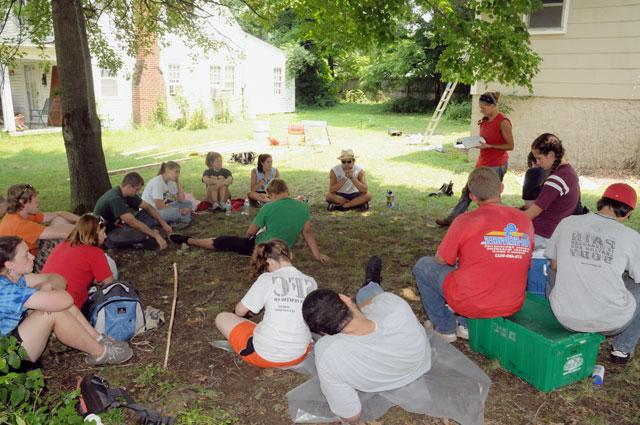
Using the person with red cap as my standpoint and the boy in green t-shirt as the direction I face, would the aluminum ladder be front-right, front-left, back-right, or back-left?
front-right

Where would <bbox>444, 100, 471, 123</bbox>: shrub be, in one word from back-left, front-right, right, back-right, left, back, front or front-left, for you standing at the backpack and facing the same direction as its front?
back-left

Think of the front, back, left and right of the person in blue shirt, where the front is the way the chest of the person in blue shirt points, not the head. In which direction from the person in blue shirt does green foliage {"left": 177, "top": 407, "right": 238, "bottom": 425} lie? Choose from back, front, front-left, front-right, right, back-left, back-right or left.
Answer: front-right

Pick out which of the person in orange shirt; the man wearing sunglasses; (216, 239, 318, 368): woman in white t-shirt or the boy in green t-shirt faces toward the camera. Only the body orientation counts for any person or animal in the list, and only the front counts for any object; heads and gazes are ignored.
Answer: the man wearing sunglasses

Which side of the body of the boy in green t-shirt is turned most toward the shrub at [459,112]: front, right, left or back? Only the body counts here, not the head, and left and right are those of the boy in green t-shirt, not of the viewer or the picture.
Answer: right

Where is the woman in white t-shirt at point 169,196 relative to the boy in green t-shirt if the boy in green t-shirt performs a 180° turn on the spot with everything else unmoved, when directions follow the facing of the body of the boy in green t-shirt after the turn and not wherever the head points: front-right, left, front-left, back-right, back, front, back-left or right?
back

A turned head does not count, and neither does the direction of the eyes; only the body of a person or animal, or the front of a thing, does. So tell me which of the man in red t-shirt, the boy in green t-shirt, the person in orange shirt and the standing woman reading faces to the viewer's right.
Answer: the person in orange shirt

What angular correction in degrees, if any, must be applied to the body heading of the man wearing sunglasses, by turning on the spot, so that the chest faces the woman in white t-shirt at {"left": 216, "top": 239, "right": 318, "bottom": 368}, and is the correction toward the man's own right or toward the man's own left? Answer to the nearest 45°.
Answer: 0° — they already face them

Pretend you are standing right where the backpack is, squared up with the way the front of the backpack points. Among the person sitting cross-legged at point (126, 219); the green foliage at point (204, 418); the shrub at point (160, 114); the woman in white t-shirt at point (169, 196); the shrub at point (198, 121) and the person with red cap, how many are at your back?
4

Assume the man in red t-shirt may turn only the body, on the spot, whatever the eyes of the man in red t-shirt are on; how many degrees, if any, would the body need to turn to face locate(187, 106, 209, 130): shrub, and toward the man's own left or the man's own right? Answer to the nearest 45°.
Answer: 0° — they already face it

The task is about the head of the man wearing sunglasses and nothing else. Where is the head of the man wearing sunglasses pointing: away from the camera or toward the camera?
toward the camera

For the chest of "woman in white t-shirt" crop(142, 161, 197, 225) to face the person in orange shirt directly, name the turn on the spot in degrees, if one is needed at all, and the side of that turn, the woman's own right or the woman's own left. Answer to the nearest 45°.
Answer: approximately 90° to the woman's own right

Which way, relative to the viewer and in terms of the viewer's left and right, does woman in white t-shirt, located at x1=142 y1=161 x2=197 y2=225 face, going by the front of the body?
facing the viewer and to the right of the viewer

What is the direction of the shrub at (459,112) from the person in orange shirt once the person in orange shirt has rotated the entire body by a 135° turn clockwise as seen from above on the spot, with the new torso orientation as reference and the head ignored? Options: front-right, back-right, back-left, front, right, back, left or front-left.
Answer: back

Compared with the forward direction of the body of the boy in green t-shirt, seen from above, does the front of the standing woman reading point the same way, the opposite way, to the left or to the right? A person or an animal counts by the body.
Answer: to the left

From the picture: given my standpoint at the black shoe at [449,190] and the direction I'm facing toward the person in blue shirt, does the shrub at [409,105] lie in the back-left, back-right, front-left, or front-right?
back-right

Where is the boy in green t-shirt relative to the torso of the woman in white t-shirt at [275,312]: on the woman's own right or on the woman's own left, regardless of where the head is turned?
on the woman's own right

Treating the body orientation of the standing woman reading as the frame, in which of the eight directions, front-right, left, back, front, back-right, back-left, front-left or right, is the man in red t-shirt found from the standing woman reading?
front-left

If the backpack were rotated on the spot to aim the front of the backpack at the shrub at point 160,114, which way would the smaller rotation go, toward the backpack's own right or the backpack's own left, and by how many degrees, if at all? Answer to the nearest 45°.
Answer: approximately 180°
